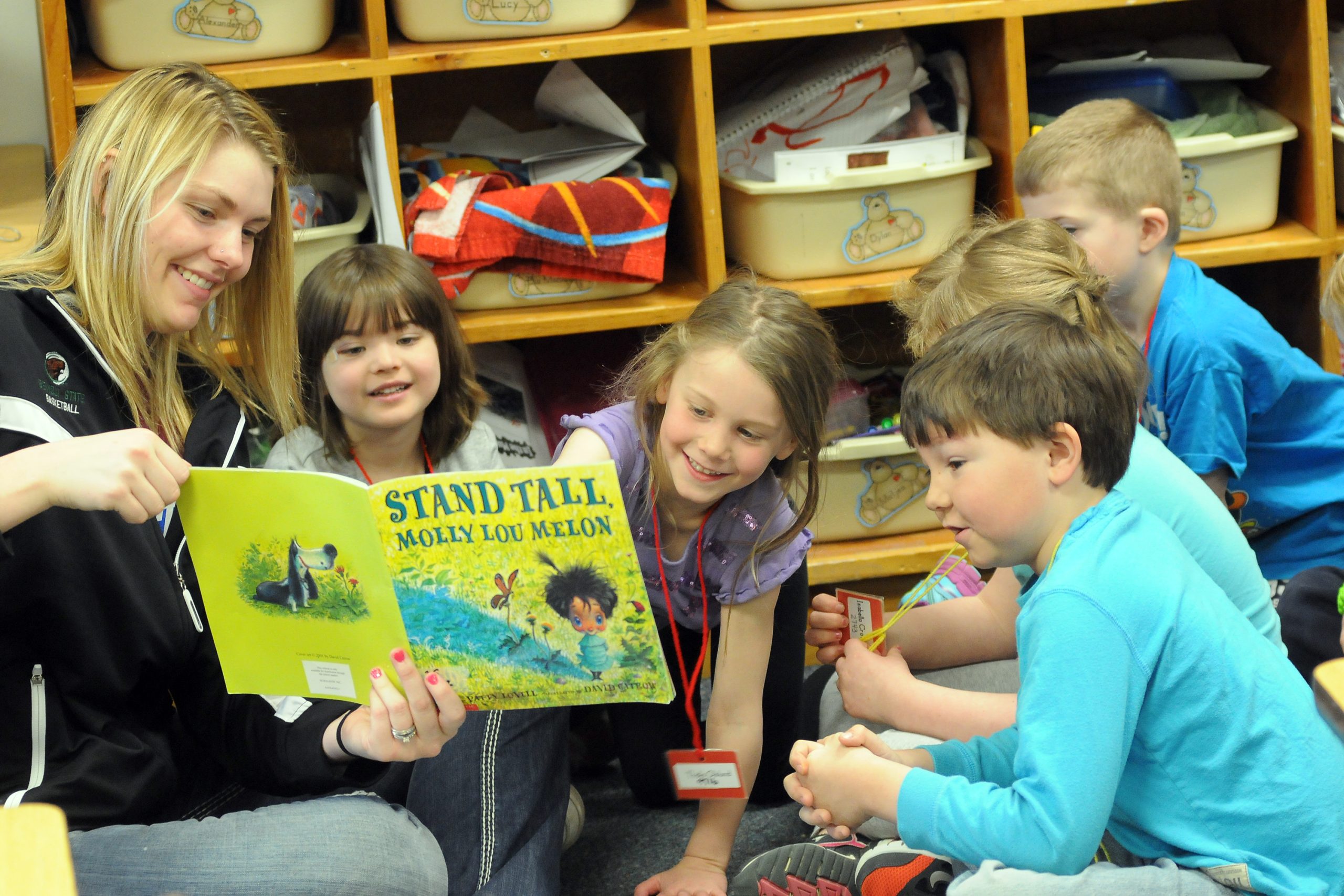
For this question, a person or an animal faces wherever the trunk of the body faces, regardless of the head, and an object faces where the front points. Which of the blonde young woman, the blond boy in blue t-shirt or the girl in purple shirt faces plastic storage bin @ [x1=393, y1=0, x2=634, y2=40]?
the blond boy in blue t-shirt

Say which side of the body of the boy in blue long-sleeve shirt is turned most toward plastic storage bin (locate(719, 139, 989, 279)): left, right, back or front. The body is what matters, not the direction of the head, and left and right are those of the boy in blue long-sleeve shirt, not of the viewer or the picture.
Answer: right

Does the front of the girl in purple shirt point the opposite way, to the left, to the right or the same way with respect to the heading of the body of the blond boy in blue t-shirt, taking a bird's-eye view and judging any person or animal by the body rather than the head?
to the left

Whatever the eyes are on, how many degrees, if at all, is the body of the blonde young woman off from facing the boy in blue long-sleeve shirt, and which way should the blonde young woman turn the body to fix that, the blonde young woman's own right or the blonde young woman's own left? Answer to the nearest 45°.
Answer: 0° — they already face them

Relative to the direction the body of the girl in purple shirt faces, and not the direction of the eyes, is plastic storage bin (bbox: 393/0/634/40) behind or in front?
behind

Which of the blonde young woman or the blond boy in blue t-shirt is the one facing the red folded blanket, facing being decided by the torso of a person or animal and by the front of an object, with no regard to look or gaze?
the blond boy in blue t-shirt

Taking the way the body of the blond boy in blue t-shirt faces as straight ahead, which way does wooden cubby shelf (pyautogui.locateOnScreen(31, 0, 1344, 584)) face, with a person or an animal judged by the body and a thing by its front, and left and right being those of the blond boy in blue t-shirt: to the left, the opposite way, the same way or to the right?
to the left

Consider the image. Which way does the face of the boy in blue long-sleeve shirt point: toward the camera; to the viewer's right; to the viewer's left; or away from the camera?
to the viewer's left

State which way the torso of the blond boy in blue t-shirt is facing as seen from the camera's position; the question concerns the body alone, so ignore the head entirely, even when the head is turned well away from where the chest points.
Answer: to the viewer's left

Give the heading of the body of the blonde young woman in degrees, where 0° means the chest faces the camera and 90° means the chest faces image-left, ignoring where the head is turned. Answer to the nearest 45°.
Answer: approximately 315°

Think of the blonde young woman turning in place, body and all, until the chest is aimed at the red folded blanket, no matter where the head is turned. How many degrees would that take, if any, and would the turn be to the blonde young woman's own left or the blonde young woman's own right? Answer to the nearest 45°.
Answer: approximately 90° to the blonde young woman's own left

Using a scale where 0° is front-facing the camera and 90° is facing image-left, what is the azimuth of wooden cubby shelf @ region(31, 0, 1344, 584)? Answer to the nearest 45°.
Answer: approximately 0°

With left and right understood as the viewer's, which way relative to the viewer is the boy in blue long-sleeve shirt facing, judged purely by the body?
facing to the left of the viewer
